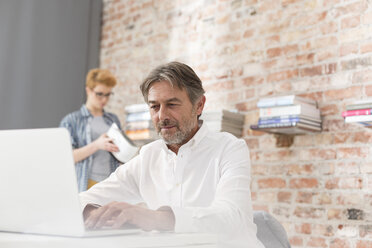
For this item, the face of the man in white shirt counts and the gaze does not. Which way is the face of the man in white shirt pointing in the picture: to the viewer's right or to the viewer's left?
to the viewer's left

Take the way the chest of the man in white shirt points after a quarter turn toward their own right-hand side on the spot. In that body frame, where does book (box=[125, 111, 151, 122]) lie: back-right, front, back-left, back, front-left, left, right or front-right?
front-right

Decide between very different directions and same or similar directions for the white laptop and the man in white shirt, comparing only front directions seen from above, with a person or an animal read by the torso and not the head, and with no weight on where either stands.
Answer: very different directions

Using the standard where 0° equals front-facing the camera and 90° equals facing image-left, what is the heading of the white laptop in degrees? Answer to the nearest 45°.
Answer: approximately 225°

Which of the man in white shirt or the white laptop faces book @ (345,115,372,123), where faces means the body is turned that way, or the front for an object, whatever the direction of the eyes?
the white laptop

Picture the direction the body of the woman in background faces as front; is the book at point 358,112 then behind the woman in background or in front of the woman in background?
in front

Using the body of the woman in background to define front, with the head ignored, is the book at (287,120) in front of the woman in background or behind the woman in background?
in front

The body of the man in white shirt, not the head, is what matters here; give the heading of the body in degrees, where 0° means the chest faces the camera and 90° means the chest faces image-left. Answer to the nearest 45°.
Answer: approximately 45°

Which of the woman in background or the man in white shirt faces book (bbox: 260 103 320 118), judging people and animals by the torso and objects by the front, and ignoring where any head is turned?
the woman in background

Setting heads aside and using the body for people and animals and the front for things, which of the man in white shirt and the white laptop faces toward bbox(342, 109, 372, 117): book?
the white laptop
